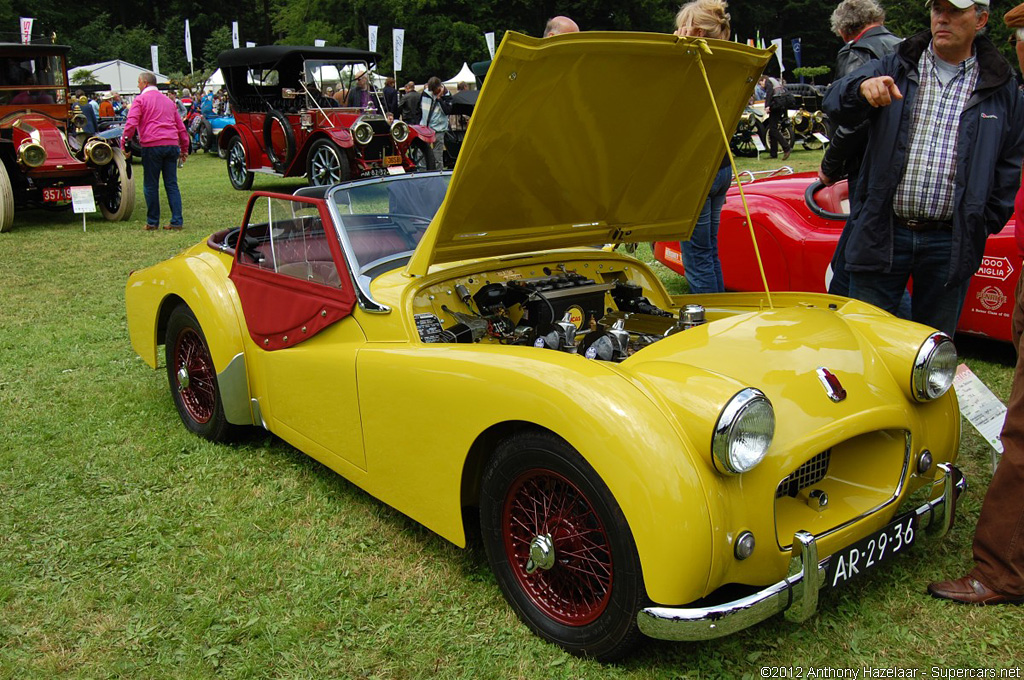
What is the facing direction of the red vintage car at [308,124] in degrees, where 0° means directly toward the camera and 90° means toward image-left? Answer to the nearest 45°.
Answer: approximately 315°

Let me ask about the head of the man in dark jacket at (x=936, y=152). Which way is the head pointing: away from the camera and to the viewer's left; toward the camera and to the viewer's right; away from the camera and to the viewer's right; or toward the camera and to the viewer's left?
toward the camera and to the viewer's left

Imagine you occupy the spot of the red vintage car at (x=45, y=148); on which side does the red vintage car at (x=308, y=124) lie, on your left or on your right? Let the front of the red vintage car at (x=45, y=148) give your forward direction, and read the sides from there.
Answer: on your left

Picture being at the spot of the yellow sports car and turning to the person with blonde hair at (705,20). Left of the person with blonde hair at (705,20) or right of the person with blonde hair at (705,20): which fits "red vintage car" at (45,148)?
left

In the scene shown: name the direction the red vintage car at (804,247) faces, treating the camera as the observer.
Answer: facing the viewer and to the right of the viewer

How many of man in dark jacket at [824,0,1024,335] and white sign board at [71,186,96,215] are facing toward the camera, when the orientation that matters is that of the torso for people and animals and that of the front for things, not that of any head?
2

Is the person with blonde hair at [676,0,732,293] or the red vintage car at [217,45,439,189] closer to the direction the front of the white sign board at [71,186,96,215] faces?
the person with blonde hair

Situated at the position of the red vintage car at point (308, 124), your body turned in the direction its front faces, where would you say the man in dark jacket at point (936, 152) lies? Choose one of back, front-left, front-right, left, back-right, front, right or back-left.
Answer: front-right

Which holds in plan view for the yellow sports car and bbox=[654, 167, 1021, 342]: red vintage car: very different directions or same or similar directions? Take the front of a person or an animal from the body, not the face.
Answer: same or similar directions

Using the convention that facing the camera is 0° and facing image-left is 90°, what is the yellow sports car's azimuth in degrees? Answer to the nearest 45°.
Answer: approximately 315°

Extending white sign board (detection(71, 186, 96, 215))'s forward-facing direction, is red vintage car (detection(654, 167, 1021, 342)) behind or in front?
in front

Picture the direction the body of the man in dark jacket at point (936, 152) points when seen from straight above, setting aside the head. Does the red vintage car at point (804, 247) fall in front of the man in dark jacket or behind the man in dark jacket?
behind
